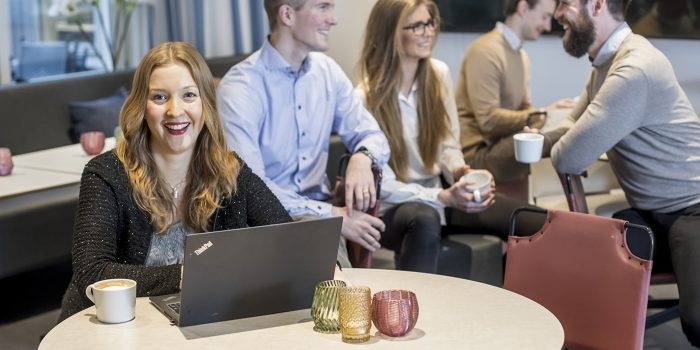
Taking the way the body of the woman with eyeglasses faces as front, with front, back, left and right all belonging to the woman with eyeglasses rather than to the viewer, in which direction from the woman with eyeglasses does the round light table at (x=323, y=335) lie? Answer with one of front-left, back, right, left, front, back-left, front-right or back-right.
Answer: front-right

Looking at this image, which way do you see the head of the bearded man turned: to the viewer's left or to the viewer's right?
to the viewer's left

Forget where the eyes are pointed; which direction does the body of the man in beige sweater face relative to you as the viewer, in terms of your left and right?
facing to the right of the viewer

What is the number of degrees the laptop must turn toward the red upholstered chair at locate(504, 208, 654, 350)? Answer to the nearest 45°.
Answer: approximately 90° to its right

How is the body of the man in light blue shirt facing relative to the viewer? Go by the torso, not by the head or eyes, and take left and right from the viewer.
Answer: facing the viewer and to the right of the viewer

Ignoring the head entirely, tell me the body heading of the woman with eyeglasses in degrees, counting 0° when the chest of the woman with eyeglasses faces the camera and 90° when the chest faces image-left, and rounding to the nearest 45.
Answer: approximately 315°

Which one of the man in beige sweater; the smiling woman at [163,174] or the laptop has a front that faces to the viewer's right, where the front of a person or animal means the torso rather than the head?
the man in beige sweater

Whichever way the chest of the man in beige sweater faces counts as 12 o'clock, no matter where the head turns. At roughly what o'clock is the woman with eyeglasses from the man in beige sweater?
The woman with eyeglasses is roughly at 4 o'clock from the man in beige sweater.

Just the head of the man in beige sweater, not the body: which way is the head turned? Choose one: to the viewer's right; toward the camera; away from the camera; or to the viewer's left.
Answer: to the viewer's right

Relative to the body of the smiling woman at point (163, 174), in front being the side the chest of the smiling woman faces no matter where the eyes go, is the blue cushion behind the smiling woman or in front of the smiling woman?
behind

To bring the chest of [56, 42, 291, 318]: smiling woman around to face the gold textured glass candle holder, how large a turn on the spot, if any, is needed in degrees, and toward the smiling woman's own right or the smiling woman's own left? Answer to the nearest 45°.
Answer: approximately 45° to the smiling woman's own left

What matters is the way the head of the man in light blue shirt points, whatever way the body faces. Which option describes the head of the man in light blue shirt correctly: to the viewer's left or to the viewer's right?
to the viewer's right

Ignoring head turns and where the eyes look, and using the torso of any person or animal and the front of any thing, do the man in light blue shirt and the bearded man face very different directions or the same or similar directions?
very different directions

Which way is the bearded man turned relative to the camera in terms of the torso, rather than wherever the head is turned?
to the viewer's left

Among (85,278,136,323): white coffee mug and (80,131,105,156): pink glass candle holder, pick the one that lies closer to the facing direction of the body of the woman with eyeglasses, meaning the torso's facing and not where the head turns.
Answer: the white coffee mug

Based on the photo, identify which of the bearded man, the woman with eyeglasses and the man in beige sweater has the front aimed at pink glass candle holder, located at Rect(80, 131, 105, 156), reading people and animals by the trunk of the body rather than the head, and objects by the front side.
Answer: the bearded man

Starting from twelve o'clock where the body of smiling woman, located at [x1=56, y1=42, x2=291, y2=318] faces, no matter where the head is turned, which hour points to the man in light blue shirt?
The man in light blue shirt is roughly at 7 o'clock from the smiling woman.
